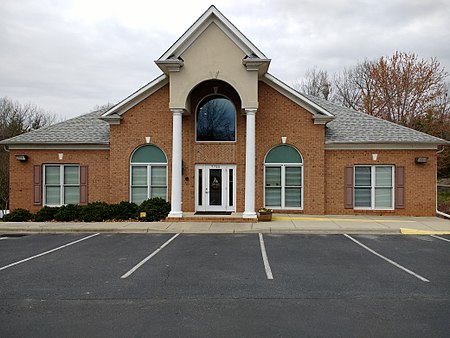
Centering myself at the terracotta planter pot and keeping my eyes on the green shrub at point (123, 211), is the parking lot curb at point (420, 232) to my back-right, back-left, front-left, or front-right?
back-left

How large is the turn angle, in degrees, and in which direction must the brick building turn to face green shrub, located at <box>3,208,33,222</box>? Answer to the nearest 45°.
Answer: approximately 90° to its right

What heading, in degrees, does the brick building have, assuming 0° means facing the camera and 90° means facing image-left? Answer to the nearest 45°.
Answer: approximately 0°

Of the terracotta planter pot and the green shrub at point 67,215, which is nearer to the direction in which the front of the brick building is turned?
the terracotta planter pot

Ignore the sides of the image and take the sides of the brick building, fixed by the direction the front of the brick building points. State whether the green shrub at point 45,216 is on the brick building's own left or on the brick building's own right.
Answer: on the brick building's own right

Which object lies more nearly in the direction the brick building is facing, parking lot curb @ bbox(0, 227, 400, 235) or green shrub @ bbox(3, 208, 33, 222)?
the parking lot curb

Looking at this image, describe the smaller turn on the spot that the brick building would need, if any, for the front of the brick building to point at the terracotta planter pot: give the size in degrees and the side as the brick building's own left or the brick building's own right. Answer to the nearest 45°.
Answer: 0° — it already faces it

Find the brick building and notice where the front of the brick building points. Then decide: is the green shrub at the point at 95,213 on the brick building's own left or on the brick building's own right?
on the brick building's own right

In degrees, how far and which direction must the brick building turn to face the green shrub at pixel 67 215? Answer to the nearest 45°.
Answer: approximately 90° to its right
